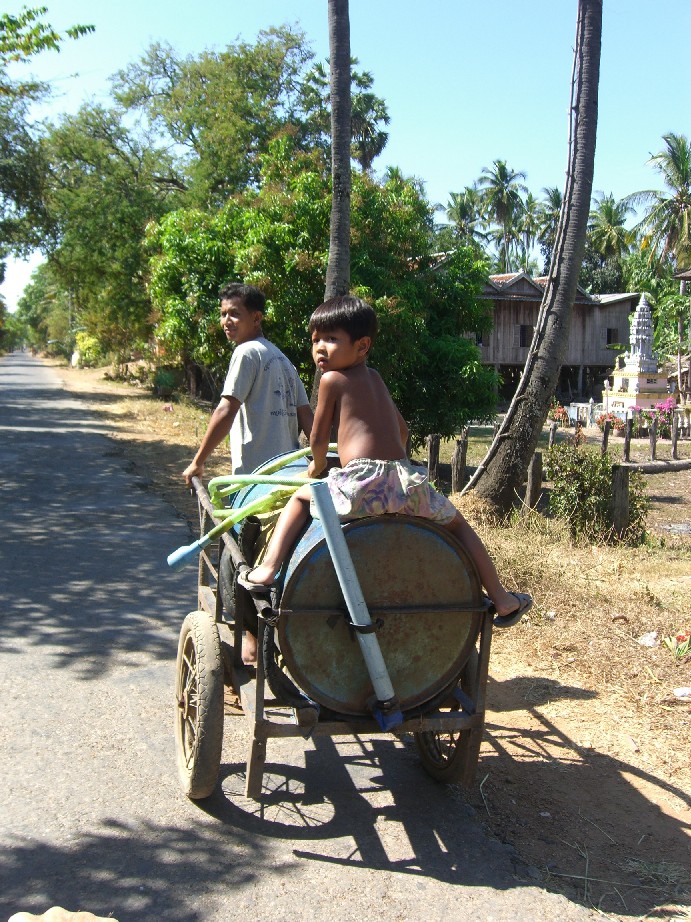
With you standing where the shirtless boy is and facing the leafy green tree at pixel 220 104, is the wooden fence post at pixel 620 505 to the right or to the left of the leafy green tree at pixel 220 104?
right

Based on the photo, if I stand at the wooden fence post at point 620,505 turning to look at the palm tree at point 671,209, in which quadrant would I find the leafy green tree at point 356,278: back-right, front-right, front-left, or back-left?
front-left

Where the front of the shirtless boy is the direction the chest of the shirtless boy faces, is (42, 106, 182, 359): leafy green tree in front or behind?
in front

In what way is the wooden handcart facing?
away from the camera

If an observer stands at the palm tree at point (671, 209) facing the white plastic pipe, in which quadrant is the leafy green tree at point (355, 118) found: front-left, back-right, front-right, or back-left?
front-right

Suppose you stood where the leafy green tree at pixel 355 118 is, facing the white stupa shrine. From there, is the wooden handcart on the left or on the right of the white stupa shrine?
right

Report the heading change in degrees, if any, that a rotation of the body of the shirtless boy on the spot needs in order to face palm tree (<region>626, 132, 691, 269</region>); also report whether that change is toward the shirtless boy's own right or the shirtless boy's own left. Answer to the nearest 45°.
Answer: approximately 45° to the shirtless boy's own right

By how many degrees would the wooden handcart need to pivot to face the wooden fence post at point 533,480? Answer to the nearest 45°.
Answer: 0° — it already faces it

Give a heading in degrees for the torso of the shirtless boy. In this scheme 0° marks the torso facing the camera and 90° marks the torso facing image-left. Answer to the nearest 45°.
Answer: approximately 135°

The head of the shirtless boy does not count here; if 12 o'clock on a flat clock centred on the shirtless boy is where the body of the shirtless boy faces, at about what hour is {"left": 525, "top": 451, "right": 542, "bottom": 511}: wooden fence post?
The wooden fence post is roughly at 2 o'clock from the shirtless boy.
